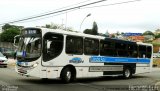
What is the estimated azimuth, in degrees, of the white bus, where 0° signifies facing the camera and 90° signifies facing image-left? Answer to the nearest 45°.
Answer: approximately 45°
